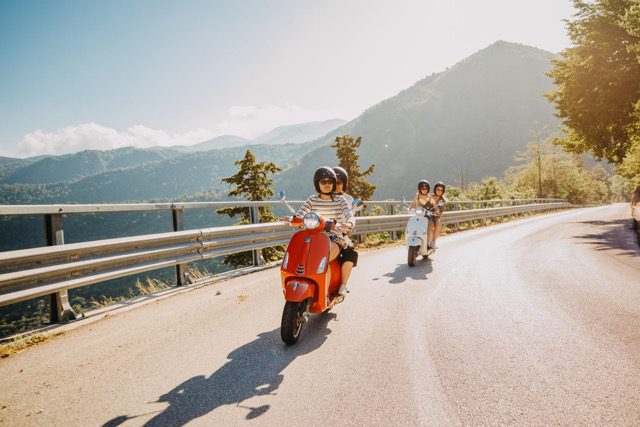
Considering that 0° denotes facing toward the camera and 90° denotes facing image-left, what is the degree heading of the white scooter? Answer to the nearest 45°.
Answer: approximately 45°

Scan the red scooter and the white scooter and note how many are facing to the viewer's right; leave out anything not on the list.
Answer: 0

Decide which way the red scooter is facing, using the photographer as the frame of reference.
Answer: facing the viewer and to the left of the viewer

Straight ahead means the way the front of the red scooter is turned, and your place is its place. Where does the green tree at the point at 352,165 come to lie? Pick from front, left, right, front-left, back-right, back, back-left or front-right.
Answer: back-right

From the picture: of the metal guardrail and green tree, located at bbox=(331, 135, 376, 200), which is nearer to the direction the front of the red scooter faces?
the metal guardrail

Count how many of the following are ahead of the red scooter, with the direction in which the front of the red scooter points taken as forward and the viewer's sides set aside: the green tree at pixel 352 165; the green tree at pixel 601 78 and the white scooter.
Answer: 0

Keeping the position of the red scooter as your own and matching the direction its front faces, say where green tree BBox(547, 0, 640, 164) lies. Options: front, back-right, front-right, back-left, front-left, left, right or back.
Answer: back

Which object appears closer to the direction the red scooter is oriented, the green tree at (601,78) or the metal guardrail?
the metal guardrail

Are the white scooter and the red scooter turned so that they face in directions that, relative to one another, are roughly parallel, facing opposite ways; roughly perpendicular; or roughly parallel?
roughly parallel

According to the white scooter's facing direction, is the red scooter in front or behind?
in front
